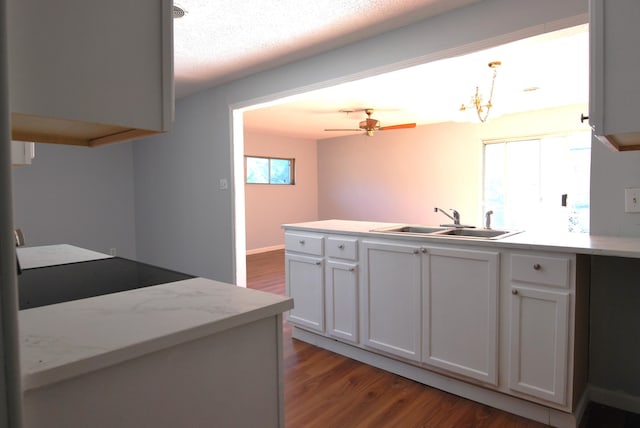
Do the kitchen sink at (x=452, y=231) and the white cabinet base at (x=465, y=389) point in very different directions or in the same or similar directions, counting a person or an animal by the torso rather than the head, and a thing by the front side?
same or similar directions

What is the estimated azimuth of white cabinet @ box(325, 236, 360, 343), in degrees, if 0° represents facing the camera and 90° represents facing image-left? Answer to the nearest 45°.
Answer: approximately 45°

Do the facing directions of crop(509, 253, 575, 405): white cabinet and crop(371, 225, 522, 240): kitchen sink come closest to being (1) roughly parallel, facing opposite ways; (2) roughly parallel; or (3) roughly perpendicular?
roughly parallel

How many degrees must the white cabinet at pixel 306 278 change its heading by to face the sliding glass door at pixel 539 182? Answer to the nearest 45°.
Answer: approximately 180°

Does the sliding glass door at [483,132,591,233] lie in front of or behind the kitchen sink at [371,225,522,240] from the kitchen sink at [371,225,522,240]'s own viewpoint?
behind

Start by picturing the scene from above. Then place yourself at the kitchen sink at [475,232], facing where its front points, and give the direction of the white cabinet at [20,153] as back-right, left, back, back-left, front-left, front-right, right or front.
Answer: front

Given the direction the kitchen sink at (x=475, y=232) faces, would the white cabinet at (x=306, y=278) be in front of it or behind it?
in front

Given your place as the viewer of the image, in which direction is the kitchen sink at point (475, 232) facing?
facing the viewer and to the left of the viewer
